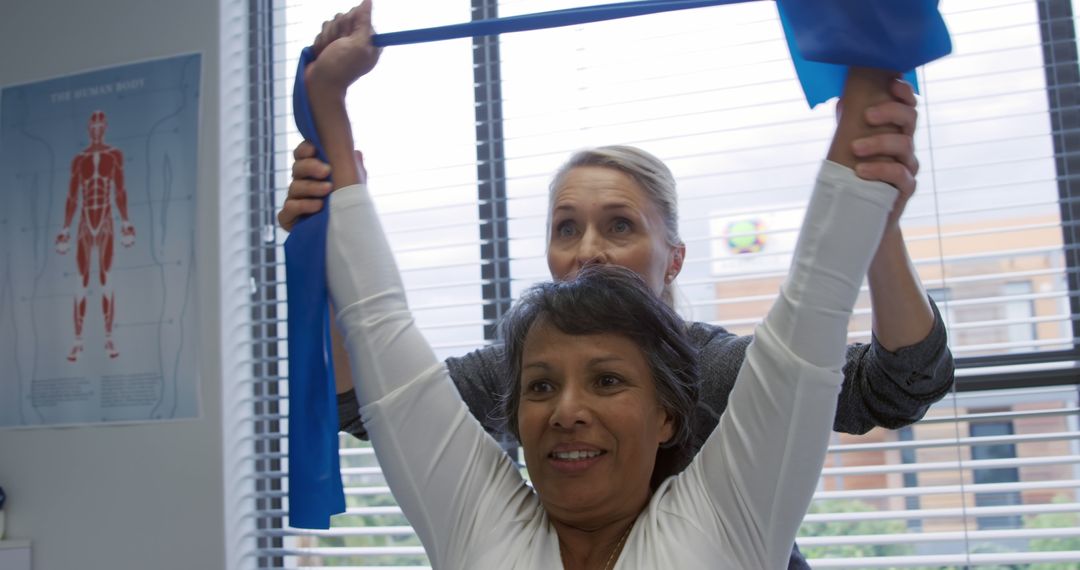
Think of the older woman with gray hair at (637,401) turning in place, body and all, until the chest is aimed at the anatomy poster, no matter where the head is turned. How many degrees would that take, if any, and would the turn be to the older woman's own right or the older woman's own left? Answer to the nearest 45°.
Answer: approximately 135° to the older woman's own right

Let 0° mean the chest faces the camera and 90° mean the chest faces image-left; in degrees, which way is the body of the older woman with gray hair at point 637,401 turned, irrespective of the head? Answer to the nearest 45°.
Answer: approximately 0°
